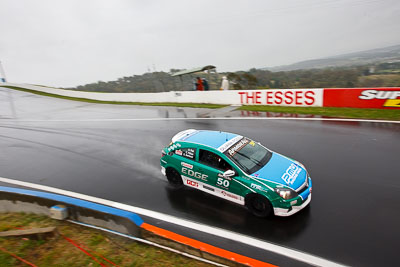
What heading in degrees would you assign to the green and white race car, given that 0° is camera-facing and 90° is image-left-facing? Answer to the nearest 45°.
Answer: approximately 315°

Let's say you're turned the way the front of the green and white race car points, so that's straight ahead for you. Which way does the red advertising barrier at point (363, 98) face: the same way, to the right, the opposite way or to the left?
to the right

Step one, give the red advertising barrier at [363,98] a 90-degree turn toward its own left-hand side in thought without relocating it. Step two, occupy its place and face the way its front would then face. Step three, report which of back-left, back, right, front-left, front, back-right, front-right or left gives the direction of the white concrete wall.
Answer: back

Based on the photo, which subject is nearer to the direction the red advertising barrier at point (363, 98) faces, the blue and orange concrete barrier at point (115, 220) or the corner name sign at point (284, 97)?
the blue and orange concrete barrier

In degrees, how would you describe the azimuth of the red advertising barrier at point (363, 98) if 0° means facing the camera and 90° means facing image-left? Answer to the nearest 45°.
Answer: approximately 0°

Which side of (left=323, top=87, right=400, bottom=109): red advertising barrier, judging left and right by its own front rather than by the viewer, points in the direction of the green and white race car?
front

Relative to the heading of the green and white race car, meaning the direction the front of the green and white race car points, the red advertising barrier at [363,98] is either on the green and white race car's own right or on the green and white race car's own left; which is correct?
on the green and white race car's own left

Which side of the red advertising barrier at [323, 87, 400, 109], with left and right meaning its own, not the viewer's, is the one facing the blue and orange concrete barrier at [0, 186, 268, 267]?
front

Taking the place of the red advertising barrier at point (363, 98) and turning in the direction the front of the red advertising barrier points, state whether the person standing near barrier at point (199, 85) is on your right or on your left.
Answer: on your right

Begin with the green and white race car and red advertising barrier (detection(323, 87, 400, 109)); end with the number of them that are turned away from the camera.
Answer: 0
